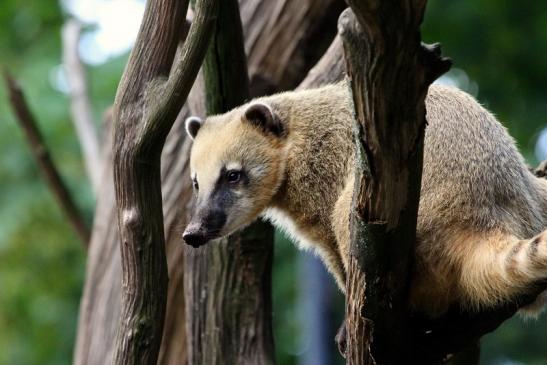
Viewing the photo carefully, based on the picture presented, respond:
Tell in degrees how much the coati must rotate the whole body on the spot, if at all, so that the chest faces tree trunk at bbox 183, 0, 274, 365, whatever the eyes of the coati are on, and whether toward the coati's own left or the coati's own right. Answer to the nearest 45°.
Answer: approximately 45° to the coati's own right

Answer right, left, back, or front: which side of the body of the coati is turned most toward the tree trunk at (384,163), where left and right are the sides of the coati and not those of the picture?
left

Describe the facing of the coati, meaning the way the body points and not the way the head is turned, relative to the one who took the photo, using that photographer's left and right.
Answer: facing to the left of the viewer

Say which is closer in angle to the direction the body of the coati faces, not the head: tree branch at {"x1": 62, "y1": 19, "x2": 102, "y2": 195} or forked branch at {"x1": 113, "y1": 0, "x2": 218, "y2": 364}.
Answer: the forked branch

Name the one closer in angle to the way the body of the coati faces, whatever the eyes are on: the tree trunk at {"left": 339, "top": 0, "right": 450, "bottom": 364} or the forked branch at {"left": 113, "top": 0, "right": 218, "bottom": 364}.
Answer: the forked branch

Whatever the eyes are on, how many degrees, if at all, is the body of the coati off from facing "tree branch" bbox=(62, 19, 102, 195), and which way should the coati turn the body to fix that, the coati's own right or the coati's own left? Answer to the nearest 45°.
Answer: approximately 45° to the coati's own right
